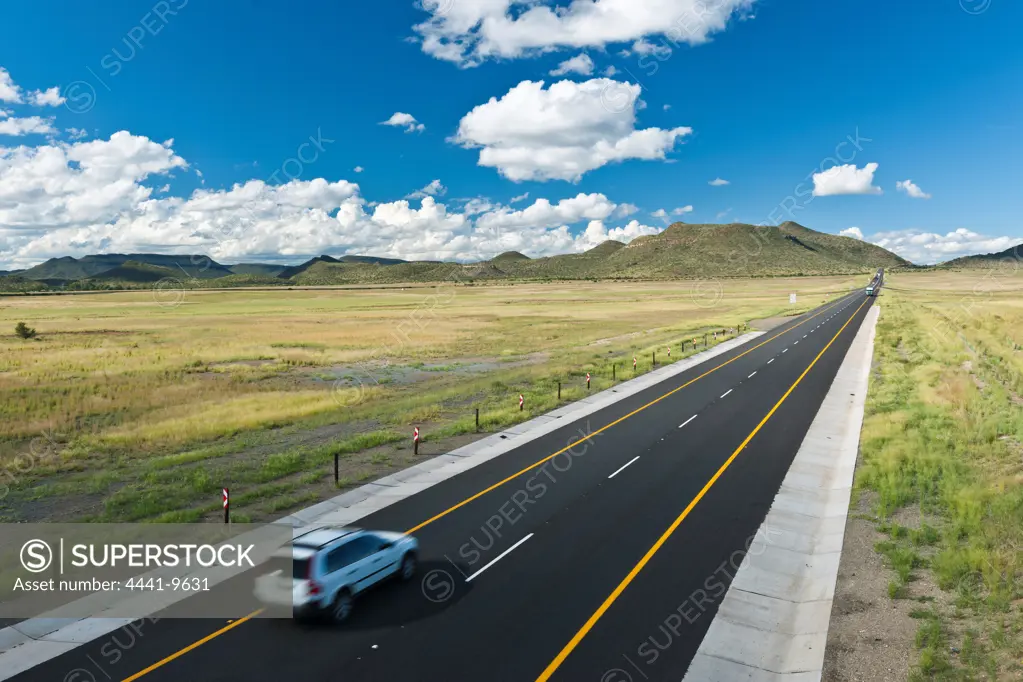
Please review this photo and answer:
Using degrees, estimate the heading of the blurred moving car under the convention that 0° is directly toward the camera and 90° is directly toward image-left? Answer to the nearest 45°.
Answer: approximately 225°
